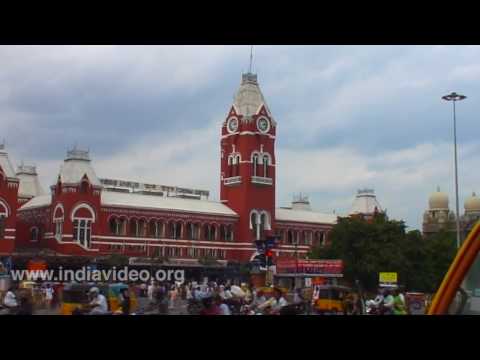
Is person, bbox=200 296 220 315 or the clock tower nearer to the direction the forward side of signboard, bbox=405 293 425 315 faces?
the person

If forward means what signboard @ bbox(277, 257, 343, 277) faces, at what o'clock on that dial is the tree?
The tree is roughly at 8 o'clock from the signboard.

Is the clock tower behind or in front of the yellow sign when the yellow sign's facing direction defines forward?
behind

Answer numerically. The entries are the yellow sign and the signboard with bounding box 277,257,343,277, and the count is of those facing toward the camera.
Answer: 2

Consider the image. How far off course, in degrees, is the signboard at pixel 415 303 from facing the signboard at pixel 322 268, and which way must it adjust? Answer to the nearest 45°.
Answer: approximately 180°
